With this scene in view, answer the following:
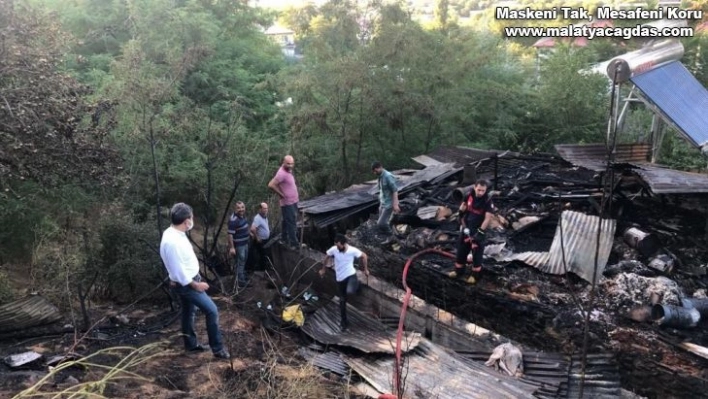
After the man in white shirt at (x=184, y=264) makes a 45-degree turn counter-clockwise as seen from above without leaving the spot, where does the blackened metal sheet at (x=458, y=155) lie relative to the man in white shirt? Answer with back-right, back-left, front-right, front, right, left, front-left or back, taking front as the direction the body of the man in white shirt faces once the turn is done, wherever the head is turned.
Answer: front

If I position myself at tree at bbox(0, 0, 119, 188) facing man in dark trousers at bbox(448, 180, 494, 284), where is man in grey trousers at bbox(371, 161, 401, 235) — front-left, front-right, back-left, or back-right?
front-left

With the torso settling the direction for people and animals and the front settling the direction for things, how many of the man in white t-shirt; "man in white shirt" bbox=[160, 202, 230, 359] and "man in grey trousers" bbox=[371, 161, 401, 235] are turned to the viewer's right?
1

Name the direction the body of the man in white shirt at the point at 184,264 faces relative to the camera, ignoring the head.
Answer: to the viewer's right

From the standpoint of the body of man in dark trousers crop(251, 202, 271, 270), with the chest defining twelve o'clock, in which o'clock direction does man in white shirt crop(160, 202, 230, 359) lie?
The man in white shirt is roughly at 2 o'clock from the man in dark trousers.

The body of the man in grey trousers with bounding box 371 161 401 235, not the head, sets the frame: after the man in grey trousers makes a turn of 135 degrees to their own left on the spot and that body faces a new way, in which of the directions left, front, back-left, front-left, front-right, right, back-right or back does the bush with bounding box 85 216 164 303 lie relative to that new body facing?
back

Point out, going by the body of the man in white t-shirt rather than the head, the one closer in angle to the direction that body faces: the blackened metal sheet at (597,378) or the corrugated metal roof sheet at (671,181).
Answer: the blackened metal sheet

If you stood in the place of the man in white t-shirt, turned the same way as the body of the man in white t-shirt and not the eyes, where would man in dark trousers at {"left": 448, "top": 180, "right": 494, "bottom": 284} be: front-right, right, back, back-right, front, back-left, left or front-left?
left

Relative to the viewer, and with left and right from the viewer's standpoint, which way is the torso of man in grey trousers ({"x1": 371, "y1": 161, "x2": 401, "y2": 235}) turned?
facing the viewer and to the left of the viewer

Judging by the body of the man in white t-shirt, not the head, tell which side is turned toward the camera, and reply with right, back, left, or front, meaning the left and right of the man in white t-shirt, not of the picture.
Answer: front

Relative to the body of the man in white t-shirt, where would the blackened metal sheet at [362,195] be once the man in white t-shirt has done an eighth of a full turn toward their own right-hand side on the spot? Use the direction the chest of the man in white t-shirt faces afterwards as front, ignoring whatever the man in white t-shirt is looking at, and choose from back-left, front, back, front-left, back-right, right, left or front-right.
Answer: back-right

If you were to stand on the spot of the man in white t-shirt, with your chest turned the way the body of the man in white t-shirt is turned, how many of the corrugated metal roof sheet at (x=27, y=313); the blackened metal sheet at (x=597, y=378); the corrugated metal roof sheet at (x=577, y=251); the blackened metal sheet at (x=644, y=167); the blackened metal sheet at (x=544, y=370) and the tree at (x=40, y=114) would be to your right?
2

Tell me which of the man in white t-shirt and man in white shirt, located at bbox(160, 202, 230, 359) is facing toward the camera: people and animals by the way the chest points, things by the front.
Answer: the man in white t-shirt

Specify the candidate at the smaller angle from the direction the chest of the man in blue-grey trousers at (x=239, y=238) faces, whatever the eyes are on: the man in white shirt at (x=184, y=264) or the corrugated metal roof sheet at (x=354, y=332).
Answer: the corrugated metal roof sheet
